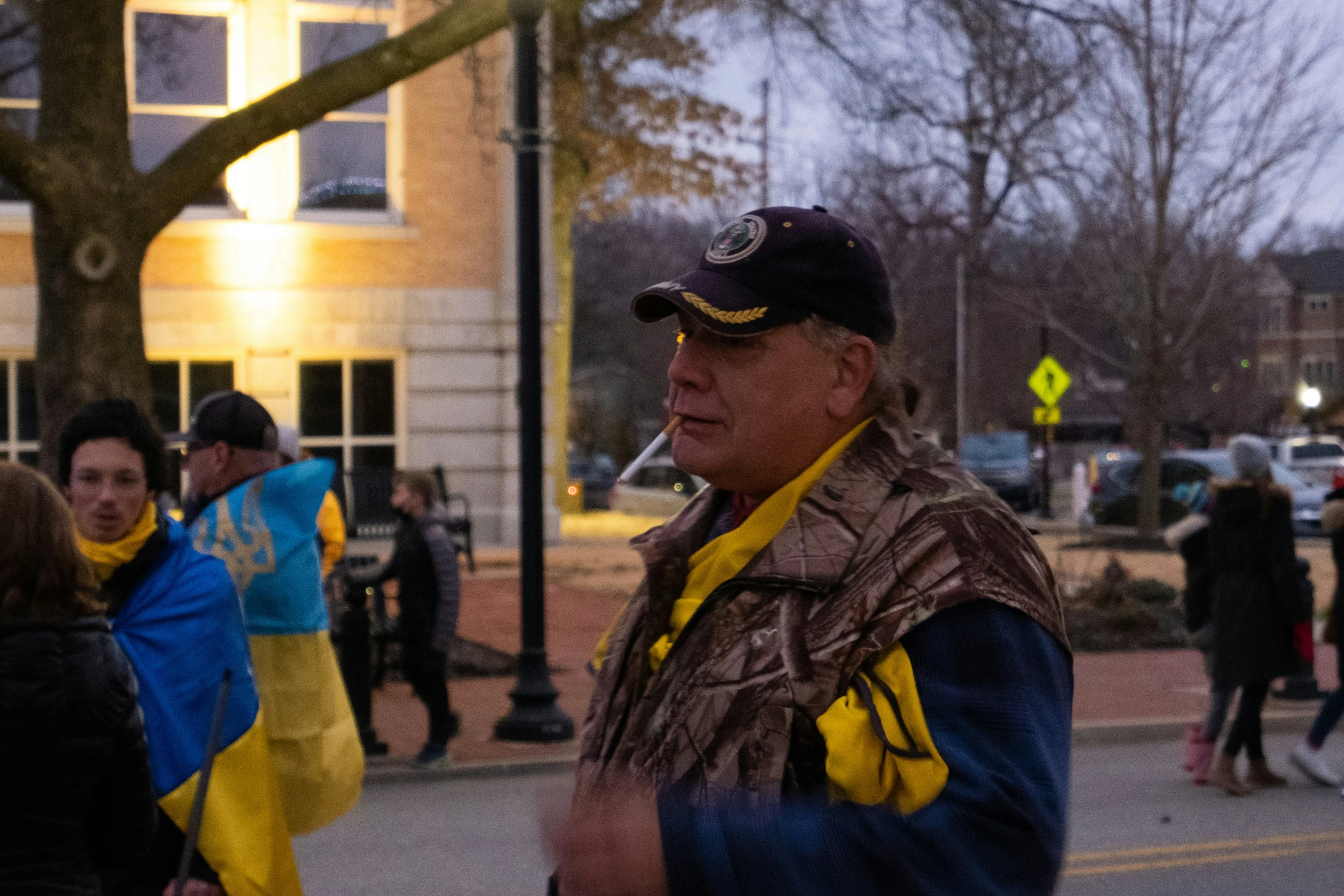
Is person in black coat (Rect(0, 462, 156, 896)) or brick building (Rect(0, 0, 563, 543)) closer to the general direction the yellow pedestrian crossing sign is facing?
the person in black coat

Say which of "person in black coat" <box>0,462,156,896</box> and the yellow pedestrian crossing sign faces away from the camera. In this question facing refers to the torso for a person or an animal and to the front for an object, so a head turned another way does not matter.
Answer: the person in black coat

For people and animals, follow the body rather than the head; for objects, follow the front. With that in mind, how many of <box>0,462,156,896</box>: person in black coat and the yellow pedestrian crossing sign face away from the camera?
1

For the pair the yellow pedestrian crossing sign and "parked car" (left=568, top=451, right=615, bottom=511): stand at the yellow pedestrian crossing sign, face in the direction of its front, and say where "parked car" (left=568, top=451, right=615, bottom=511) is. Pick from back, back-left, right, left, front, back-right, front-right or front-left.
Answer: back-right

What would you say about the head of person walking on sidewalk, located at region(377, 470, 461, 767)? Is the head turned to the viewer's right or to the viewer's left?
to the viewer's left

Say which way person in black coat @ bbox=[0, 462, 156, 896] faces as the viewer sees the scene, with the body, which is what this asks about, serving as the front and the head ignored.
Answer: away from the camera

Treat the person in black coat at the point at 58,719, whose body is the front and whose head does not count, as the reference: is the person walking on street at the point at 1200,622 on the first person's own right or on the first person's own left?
on the first person's own right

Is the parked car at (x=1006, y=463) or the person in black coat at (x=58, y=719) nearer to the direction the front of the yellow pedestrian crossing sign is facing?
the person in black coat

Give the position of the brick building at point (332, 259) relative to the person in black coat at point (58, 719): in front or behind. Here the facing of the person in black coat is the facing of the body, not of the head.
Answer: in front

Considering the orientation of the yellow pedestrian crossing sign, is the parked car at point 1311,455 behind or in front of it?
behind
